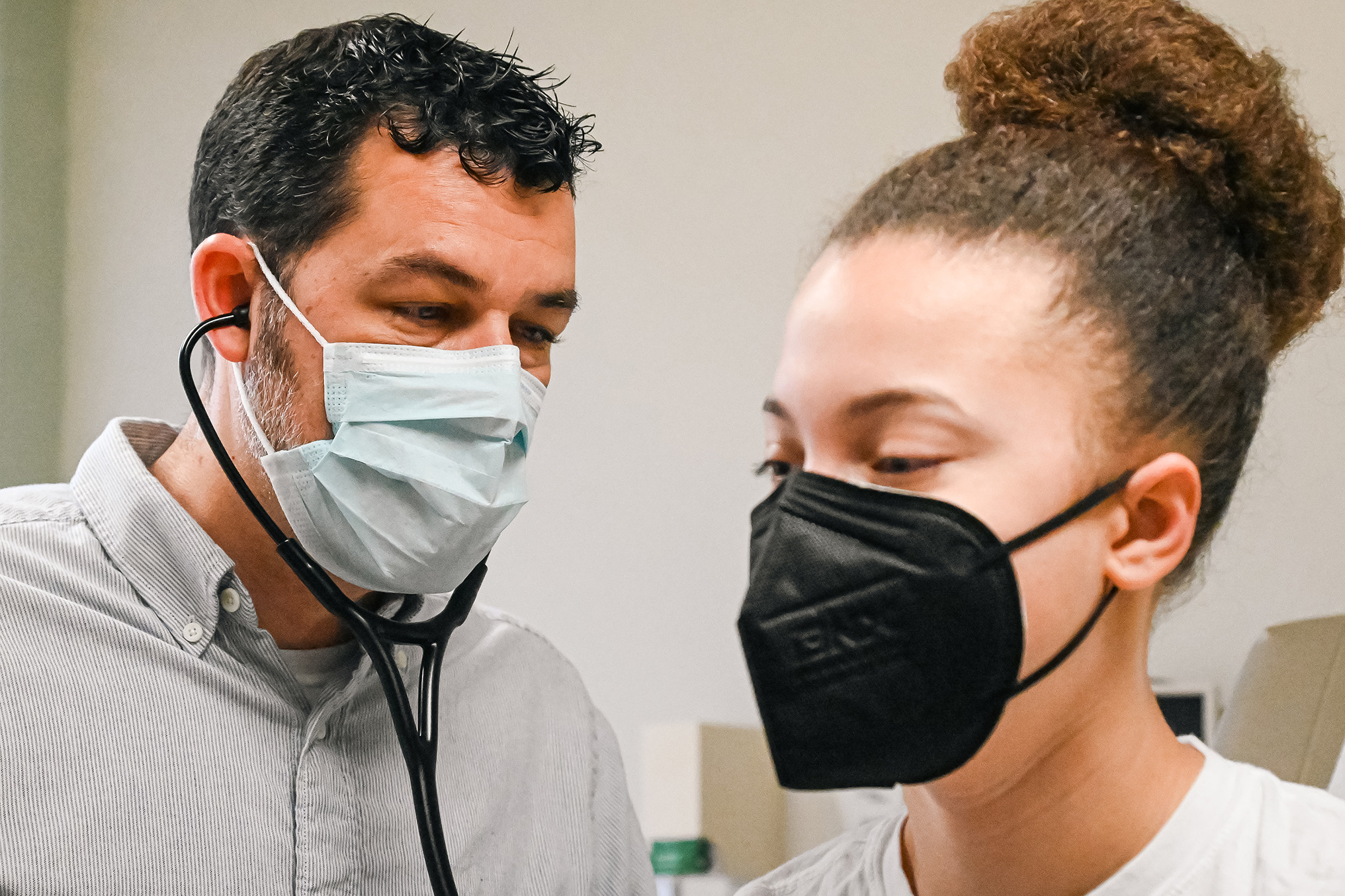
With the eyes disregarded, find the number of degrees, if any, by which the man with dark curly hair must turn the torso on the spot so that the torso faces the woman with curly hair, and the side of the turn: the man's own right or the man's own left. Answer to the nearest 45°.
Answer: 0° — they already face them

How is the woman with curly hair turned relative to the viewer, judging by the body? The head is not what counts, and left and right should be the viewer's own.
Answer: facing the viewer and to the left of the viewer

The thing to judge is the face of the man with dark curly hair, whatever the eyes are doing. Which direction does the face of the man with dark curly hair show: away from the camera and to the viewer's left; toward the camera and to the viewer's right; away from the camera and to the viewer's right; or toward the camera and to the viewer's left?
toward the camera and to the viewer's right

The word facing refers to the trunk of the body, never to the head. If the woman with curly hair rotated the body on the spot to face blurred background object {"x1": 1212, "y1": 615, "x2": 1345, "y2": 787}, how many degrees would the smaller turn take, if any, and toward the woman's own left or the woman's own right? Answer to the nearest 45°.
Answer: approximately 135° to the woman's own right

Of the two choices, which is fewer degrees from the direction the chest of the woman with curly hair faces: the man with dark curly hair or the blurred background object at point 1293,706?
the man with dark curly hair

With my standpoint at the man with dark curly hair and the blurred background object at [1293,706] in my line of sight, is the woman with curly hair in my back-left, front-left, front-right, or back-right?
front-right

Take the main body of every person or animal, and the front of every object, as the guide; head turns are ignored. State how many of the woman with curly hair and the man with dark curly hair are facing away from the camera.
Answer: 0

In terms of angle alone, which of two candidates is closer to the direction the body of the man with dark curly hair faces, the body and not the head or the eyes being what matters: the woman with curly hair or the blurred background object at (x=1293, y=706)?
the woman with curly hair

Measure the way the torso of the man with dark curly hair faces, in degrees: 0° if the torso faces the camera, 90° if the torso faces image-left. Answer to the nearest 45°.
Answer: approximately 315°

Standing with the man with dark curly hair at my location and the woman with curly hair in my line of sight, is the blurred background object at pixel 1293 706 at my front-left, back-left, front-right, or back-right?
front-left
